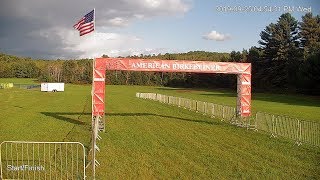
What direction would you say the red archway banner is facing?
toward the camera

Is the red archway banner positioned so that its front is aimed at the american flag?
no
